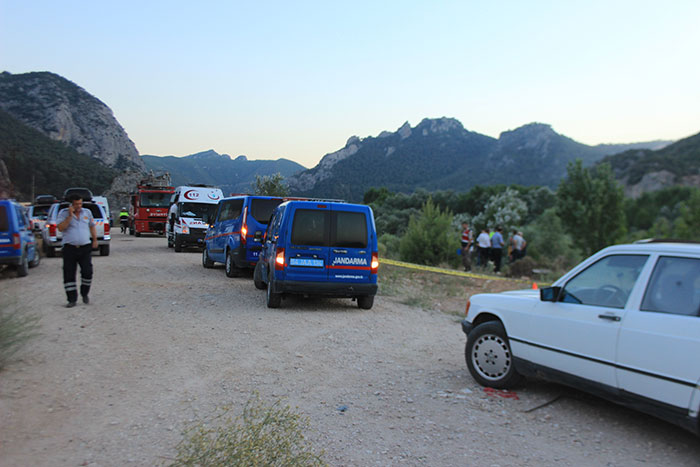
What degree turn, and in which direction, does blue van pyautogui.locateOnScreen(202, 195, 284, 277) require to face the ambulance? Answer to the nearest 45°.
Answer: approximately 45° to its right

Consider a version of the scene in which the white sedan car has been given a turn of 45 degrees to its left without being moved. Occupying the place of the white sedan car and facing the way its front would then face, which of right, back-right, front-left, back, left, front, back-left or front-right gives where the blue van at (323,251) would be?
front-right

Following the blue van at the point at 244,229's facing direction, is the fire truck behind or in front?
in front

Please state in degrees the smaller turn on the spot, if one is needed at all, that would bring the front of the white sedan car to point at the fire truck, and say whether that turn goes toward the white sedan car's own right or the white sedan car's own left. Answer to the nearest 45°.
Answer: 0° — it already faces it

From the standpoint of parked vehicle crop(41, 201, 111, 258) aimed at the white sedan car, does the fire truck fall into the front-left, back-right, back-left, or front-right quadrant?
back-left

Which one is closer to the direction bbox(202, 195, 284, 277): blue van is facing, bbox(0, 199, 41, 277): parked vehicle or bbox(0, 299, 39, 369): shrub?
the parked vehicle

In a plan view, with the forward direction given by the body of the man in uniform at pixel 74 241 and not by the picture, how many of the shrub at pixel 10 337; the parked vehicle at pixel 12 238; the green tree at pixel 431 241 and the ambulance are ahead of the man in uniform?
1

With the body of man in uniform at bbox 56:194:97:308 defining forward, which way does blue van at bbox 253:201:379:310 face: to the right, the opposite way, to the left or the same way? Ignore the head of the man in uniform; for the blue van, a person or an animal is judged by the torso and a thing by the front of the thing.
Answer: the opposite way

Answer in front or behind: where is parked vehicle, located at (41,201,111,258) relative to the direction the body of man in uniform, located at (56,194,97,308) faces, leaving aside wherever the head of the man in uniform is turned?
behind

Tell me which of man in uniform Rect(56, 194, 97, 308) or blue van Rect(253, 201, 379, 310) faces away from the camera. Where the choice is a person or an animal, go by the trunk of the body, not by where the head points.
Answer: the blue van

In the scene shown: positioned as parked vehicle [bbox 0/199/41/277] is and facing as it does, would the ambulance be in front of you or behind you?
in front

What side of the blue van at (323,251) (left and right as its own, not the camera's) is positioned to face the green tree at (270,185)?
front

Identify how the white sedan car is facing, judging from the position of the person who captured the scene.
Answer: facing away from the viewer and to the left of the viewer

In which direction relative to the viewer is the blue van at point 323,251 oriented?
away from the camera

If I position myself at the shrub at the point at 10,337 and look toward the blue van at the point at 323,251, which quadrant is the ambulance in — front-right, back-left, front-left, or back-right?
front-left

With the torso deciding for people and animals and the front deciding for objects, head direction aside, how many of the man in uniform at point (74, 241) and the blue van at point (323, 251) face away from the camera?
1

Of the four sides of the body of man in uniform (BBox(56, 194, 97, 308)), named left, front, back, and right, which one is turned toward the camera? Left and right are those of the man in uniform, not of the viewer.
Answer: front

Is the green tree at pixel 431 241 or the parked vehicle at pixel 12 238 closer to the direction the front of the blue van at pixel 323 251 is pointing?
the green tree

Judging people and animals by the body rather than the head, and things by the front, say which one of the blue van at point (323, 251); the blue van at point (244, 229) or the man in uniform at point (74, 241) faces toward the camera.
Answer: the man in uniform

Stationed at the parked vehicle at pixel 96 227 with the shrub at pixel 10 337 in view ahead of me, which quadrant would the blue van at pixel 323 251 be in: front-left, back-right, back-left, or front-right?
front-left
